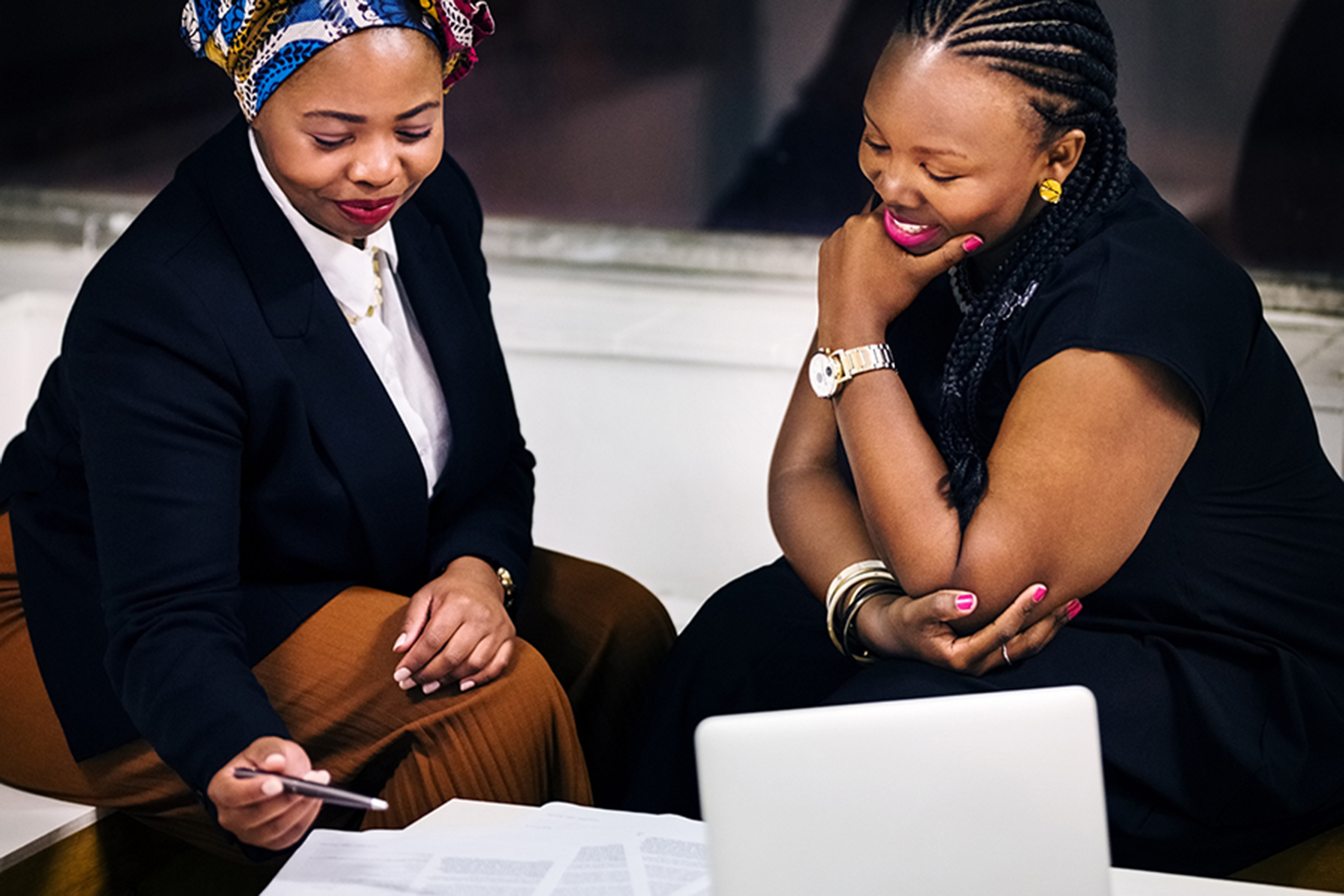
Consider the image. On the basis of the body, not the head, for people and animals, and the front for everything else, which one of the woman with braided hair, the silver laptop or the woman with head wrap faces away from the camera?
the silver laptop

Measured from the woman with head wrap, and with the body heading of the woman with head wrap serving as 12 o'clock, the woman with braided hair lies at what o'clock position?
The woman with braided hair is roughly at 11 o'clock from the woman with head wrap.

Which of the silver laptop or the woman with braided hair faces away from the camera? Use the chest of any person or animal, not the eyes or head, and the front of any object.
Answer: the silver laptop

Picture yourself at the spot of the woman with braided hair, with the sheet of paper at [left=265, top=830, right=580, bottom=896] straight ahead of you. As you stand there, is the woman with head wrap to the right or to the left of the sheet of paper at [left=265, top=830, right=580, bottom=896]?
right

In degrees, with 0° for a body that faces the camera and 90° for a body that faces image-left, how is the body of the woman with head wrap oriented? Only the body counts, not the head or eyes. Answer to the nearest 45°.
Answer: approximately 315°

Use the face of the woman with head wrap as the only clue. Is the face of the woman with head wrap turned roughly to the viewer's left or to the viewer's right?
to the viewer's right

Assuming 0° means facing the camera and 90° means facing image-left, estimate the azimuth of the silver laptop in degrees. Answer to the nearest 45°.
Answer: approximately 180°

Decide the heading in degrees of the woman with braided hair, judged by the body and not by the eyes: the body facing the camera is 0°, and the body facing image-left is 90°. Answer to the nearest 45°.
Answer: approximately 45°

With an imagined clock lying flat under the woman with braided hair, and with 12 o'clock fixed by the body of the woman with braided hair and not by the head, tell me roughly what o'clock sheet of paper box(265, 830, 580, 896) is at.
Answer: The sheet of paper is roughly at 12 o'clock from the woman with braided hair.
